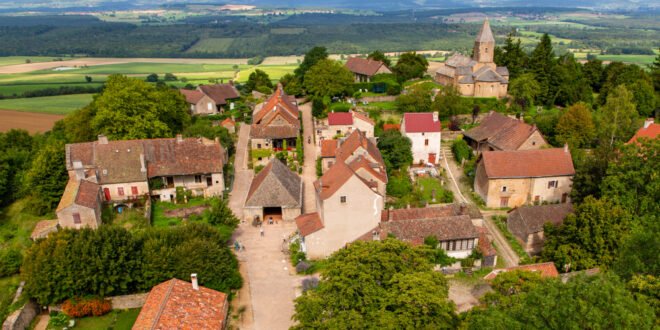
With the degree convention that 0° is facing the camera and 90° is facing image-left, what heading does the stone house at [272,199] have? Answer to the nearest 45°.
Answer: approximately 0°

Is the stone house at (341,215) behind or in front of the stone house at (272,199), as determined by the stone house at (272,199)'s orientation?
in front

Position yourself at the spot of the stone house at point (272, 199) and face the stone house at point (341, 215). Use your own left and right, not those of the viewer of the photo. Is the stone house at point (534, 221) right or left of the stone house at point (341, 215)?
left

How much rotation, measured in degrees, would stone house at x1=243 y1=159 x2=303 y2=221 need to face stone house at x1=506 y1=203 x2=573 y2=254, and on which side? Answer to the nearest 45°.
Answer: approximately 90° to its left

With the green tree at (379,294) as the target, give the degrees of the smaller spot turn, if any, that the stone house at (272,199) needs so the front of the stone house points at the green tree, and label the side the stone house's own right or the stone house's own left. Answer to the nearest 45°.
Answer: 0° — it already faces it

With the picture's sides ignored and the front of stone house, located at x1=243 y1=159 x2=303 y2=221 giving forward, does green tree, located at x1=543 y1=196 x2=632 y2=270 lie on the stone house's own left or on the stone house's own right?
on the stone house's own left

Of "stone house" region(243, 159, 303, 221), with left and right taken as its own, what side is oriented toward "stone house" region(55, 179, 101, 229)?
right

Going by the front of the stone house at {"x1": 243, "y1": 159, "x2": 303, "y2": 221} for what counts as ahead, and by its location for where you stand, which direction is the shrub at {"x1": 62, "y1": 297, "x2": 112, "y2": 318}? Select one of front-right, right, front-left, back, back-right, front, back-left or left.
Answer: front-right
